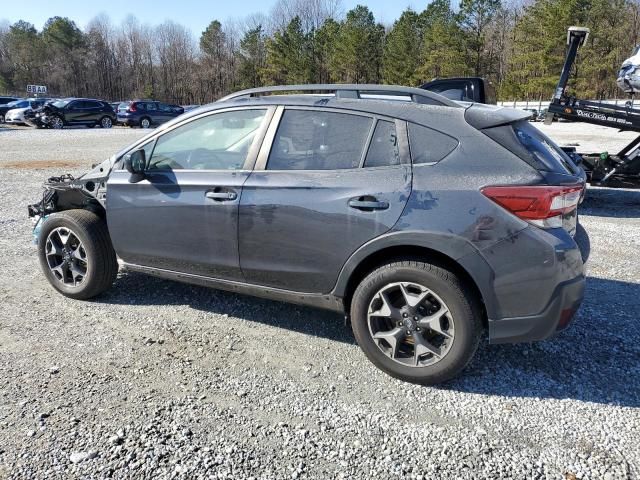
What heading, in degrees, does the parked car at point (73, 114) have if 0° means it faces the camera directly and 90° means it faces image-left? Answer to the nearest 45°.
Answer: approximately 45°

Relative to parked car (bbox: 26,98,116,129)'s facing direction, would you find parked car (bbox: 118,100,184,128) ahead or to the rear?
to the rear

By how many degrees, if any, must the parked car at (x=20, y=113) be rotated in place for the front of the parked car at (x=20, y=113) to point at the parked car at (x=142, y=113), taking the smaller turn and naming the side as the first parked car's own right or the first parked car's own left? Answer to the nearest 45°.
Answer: approximately 135° to the first parked car's own left

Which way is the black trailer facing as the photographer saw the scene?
facing to the left of the viewer

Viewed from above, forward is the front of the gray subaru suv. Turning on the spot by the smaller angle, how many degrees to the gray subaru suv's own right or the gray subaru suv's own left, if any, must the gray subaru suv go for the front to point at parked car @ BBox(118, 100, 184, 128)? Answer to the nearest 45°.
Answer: approximately 45° to the gray subaru suv's own right

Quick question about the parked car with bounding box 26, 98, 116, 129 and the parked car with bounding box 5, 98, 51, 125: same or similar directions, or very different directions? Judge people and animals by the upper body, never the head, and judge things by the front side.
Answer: same or similar directions

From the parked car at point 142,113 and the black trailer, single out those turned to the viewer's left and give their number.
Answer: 1

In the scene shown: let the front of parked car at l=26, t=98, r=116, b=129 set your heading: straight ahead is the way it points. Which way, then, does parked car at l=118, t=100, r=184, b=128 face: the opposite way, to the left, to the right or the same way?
the opposite way

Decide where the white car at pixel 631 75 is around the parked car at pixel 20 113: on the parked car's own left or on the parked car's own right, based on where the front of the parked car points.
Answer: on the parked car's own left

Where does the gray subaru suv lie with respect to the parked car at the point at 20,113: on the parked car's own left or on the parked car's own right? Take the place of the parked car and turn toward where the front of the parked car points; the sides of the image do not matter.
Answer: on the parked car's own left

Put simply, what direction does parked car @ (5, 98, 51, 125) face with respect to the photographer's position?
facing the viewer and to the left of the viewer
